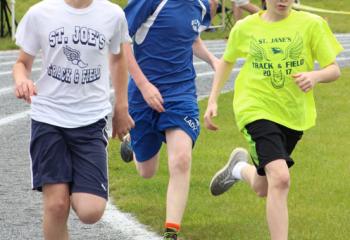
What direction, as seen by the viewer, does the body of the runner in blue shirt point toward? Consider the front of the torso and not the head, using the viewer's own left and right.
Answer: facing the viewer and to the right of the viewer

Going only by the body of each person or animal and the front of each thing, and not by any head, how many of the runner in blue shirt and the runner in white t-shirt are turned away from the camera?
0

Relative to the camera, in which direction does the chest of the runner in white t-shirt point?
toward the camera

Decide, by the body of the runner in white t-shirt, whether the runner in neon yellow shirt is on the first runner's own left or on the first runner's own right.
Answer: on the first runner's own left

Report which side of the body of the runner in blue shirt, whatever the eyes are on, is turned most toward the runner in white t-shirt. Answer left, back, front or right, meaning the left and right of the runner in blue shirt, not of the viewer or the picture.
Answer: right
